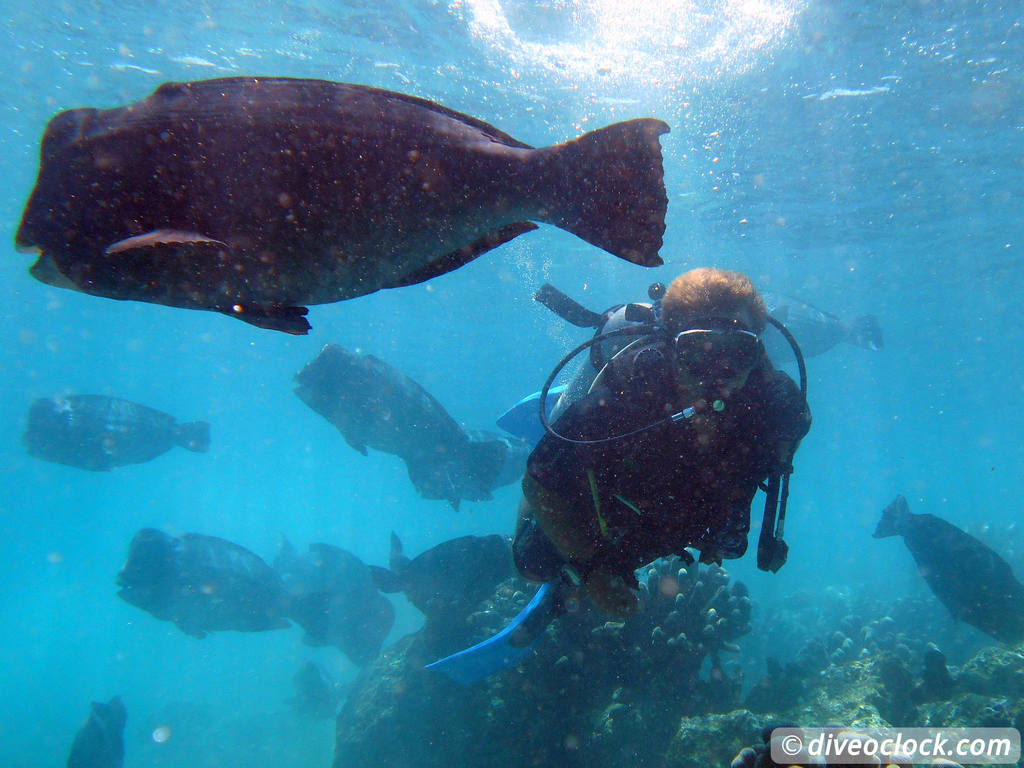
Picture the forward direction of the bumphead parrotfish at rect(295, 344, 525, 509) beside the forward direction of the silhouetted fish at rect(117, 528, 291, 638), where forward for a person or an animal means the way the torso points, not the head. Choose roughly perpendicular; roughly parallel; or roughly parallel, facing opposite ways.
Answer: roughly parallel

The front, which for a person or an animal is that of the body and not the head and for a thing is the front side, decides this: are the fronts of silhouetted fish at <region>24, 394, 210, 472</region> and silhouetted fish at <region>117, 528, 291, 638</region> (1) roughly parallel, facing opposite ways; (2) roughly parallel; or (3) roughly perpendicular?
roughly parallel

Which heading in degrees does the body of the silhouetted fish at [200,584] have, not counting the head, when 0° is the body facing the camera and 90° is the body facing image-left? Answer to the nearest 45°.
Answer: approximately 90°

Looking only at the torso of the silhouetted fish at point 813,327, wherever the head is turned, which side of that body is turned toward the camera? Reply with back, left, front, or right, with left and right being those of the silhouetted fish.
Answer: left

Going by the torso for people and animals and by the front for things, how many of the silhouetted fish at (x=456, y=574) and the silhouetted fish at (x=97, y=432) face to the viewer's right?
1

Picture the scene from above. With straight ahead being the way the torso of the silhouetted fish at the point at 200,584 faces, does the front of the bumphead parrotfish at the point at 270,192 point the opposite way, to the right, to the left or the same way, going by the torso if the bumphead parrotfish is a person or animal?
the same way

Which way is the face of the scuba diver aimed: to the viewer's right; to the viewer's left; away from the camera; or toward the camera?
toward the camera

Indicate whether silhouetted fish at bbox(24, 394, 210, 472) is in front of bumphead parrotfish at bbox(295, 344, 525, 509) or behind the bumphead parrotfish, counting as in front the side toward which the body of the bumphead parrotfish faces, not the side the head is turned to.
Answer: in front

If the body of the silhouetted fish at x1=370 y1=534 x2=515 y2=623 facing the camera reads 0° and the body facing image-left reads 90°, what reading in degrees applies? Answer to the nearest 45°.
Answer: approximately 270°

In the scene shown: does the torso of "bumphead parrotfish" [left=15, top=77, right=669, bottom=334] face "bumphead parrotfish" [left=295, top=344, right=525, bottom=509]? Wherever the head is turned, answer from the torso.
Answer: no

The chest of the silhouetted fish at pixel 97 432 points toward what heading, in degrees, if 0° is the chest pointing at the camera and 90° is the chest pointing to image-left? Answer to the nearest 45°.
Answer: approximately 90°

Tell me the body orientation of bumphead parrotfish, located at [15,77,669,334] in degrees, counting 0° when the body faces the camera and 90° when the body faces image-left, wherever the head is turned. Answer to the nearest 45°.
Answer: approximately 90°

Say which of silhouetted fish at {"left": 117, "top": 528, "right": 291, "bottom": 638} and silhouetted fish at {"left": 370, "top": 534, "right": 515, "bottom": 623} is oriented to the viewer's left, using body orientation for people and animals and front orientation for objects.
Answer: silhouetted fish at {"left": 117, "top": 528, "right": 291, "bottom": 638}

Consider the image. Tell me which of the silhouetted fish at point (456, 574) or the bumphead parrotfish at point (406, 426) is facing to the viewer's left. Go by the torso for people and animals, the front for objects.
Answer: the bumphead parrotfish
